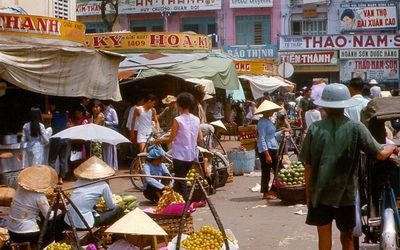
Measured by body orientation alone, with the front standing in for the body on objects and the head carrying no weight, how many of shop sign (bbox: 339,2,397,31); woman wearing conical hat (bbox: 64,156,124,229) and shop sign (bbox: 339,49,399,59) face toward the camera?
2

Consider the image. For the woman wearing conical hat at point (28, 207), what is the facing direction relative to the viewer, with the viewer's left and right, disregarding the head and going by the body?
facing away from the viewer and to the right of the viewer

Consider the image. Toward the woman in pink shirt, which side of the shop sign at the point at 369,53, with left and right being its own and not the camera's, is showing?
front

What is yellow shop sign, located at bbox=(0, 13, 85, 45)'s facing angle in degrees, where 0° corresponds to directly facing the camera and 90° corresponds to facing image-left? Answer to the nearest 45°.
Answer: approximately 315°

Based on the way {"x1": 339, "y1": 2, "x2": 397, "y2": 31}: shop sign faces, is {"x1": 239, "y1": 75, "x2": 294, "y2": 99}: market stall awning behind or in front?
in front

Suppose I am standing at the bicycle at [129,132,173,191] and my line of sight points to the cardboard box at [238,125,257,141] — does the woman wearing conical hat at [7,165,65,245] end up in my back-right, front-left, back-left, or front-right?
back-right
